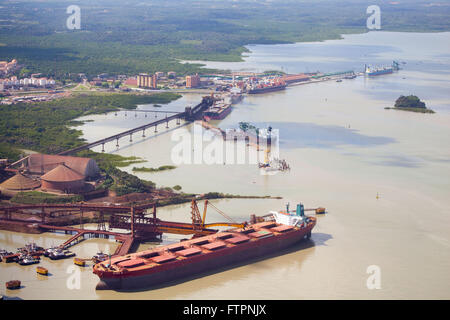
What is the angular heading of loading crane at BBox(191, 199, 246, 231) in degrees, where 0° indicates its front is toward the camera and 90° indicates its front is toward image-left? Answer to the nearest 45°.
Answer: approximately 270°

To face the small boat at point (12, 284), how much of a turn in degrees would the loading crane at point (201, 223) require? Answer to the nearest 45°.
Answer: approximately 135° to its right

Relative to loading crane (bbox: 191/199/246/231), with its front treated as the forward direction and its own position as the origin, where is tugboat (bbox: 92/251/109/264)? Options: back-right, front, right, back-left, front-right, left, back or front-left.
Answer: back-right

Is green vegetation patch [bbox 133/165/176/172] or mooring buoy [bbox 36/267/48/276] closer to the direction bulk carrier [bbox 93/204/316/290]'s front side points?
the mooring buoy

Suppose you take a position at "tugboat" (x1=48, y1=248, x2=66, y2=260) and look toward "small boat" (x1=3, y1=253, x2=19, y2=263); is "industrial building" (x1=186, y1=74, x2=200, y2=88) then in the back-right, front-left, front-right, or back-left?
back-right

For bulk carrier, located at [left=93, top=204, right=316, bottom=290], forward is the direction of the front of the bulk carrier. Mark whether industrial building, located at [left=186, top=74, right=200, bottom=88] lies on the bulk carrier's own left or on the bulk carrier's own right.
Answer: on the bulk carrier's own right

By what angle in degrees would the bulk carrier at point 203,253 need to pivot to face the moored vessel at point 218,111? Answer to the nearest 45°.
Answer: approximately 135° to its right
